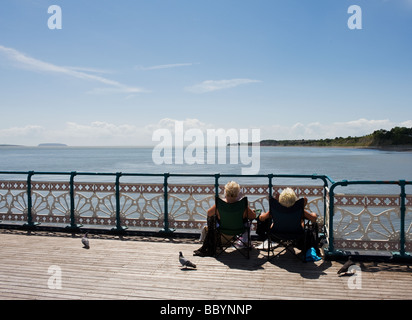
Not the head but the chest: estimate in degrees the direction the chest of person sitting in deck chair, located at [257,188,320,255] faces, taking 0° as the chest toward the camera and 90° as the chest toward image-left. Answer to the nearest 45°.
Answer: approximately 180°

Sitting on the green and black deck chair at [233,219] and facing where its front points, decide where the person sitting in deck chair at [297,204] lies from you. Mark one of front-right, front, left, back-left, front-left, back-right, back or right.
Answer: right

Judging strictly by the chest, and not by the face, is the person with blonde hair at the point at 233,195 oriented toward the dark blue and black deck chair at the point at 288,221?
no

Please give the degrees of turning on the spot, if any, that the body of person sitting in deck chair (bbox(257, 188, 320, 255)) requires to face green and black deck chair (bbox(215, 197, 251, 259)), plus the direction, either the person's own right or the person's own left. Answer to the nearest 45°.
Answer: approximately 90° to the person's own left

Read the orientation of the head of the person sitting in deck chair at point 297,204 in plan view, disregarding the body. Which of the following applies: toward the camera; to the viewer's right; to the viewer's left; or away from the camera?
away from the camera

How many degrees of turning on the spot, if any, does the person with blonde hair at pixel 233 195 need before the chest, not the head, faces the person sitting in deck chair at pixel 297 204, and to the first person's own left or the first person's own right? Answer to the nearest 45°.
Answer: approximately 90° to the first person's own right

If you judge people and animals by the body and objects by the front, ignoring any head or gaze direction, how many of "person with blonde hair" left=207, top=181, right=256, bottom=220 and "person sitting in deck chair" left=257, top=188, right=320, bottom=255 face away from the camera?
2

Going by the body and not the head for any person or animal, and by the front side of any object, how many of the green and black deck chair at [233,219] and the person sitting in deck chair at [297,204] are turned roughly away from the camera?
2

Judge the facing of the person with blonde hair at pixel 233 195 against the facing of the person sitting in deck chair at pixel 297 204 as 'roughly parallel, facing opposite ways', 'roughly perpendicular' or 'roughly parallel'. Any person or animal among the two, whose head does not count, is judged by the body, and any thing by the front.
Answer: roughly parallel

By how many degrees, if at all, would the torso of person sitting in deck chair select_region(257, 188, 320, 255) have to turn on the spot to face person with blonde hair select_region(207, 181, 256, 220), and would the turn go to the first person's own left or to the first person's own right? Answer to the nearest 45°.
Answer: approximately 90° to the first person's own left

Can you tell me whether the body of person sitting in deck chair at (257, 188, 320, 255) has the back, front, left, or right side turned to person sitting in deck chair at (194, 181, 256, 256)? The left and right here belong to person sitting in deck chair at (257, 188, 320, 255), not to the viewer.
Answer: left

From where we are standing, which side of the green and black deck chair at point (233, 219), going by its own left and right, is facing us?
back

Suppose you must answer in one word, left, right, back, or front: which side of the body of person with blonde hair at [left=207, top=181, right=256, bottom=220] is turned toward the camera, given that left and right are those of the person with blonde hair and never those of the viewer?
back
